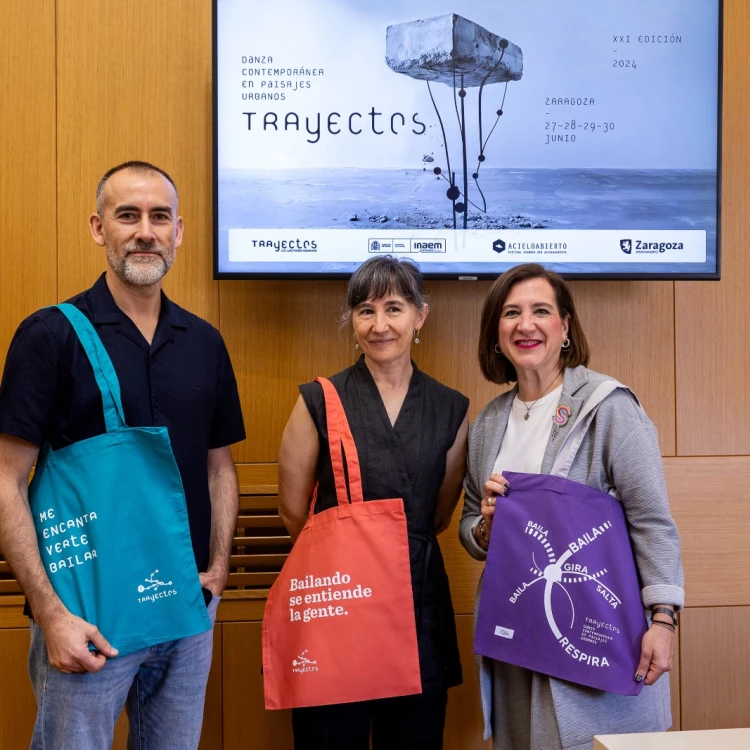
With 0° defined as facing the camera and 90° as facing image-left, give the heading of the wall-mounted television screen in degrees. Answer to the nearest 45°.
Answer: approximately 0°

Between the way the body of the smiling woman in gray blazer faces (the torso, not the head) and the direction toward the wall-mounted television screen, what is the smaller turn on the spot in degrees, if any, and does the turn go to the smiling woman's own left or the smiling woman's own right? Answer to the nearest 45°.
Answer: approximately 135° to the smiling woman's own right

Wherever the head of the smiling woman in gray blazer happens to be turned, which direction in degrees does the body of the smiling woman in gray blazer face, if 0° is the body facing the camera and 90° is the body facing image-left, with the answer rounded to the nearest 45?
approximately 45°

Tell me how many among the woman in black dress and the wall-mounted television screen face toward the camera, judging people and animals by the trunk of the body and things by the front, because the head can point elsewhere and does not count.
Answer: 2
